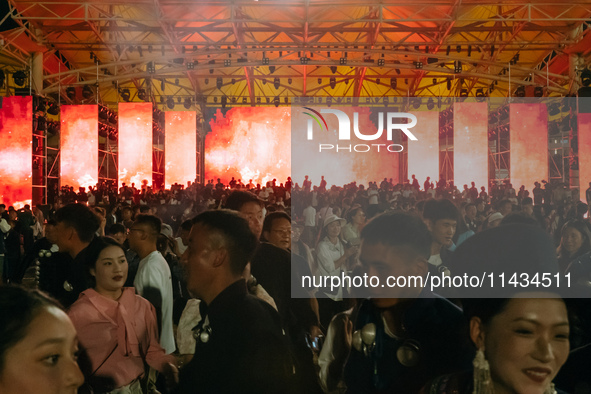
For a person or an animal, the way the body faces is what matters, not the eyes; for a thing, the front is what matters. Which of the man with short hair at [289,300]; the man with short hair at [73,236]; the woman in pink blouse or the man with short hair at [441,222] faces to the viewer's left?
the man with short hair at [73,236]

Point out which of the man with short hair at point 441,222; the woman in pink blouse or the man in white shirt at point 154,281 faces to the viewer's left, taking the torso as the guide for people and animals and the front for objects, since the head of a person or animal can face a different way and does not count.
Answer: the man in white shirt

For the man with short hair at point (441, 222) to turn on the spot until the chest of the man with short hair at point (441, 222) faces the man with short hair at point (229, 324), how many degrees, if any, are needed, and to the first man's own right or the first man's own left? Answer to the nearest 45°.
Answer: approximately 45° to the first man's own right

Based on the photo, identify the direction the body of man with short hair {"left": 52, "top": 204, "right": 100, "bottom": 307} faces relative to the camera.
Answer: to the viewer's left

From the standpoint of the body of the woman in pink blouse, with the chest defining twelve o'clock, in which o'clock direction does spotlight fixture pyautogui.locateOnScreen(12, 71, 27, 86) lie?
The spotlight fixture is roughly at 7 o'clock from the woman in pink blouse.
